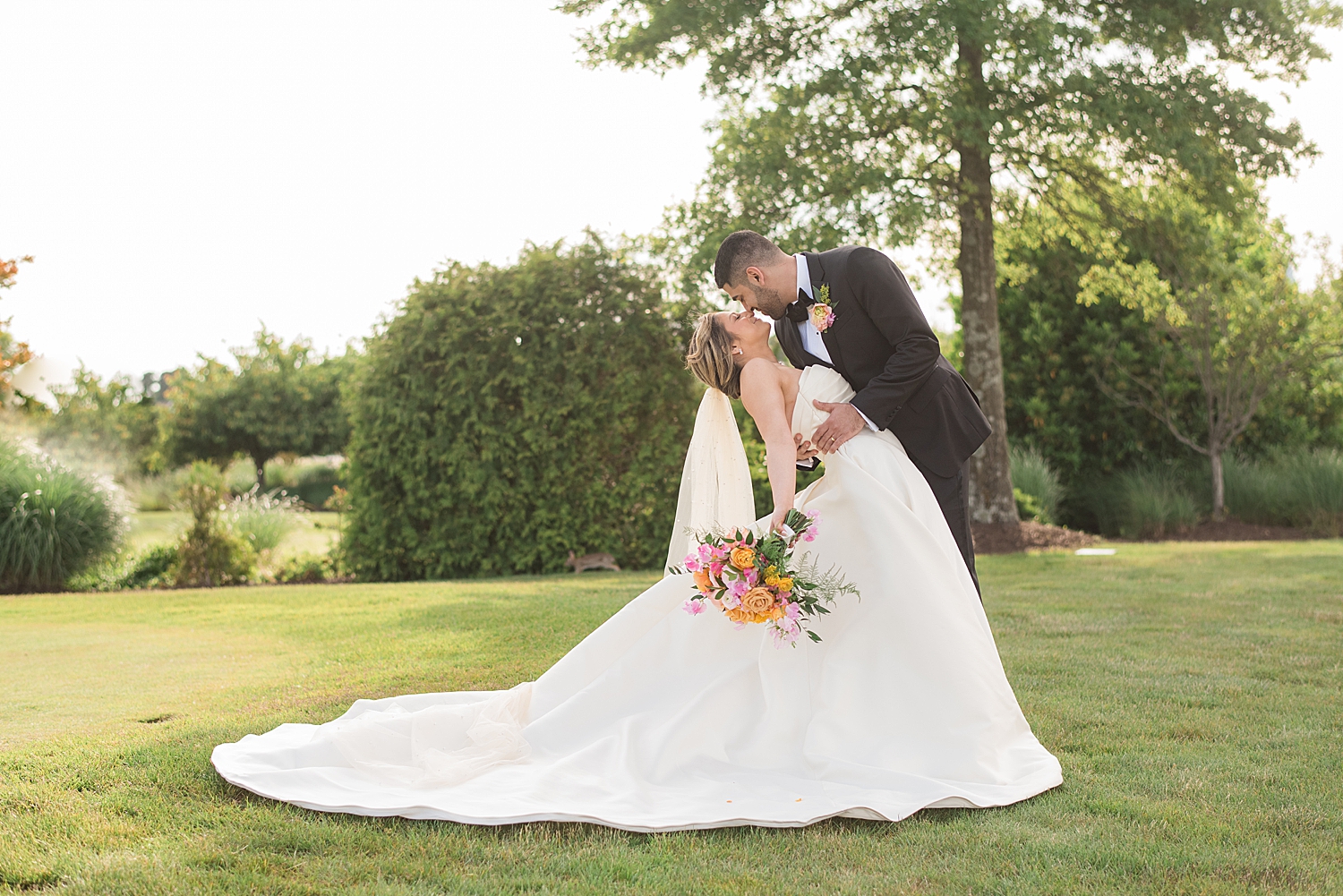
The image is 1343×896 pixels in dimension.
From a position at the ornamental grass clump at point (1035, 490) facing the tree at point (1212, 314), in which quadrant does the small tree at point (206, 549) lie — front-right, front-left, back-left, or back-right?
back-right

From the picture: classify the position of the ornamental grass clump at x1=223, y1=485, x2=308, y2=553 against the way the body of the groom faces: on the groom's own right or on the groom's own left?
on the groom's own right

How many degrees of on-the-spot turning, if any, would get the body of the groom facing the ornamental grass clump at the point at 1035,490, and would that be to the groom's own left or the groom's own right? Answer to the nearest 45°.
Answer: approximately 135° to the groom's own right

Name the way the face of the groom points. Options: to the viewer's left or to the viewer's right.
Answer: to the viewer's left

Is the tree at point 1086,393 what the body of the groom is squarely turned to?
no

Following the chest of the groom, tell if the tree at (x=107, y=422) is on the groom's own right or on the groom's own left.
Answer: on the groom's own right

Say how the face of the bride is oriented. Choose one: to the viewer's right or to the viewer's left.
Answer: to the viewer's right

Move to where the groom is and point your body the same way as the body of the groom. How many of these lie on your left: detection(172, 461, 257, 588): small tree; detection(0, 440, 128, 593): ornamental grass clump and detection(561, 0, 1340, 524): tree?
0

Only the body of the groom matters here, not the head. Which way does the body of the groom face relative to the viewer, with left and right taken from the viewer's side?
facing the viewer and to the left of the viewer

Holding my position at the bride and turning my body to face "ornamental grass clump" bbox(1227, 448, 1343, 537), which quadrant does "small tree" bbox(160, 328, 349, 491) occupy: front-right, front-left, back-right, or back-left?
front-left

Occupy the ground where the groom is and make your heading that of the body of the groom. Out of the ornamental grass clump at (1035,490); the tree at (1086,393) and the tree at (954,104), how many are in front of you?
0

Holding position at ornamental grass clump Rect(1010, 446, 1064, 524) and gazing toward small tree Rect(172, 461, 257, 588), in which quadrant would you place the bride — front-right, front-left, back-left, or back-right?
front-left
